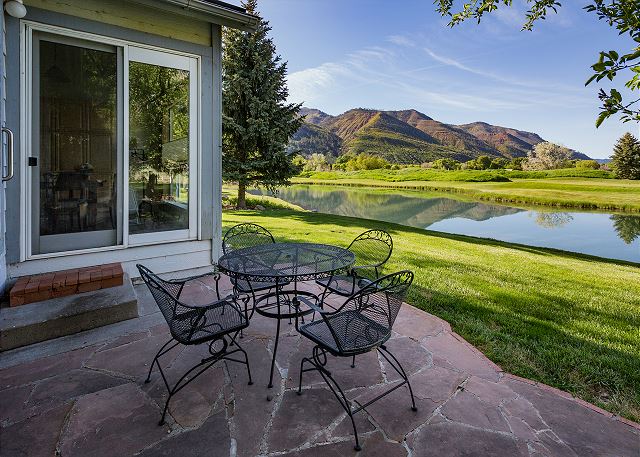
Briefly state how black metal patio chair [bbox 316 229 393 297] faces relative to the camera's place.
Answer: facing the viewer and to the left of the viewer

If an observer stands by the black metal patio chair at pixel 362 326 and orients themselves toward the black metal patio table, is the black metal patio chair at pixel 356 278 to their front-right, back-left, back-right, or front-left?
front-right

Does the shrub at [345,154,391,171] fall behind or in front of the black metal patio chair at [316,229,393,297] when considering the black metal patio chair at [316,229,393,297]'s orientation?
behind

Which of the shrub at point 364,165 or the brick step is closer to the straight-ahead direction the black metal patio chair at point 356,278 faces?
the brick step

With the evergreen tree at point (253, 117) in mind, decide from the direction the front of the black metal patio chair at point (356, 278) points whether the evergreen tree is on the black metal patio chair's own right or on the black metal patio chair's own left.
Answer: on the black metal patio chair's own right

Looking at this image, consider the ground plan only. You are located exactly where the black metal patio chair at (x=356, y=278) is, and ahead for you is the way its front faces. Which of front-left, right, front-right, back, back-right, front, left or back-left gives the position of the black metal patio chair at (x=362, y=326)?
front-left

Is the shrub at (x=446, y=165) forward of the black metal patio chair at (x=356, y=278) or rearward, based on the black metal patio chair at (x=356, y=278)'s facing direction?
rearward

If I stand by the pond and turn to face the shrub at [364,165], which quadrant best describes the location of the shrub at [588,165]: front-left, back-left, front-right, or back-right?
front-right

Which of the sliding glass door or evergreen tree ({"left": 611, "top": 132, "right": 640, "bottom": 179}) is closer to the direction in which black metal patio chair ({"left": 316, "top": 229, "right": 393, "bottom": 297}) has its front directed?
the sliding glass door
